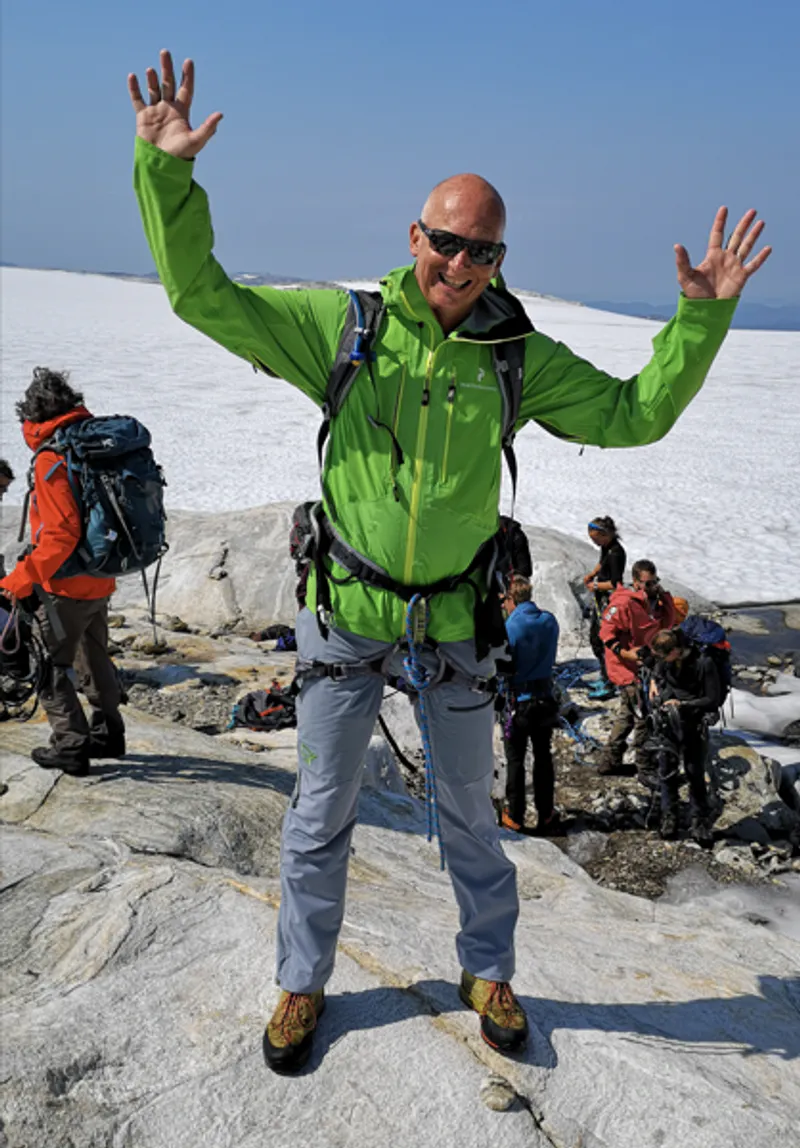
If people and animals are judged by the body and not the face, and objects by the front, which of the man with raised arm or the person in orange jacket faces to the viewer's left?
the person in orange jacket

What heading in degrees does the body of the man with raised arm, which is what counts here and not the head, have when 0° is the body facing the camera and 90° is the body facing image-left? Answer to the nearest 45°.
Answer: approximately 0°

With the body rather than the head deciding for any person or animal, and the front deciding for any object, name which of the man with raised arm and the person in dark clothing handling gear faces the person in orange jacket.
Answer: the person in dark clothing handling gear

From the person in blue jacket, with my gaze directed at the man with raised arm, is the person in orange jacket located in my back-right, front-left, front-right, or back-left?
front-right

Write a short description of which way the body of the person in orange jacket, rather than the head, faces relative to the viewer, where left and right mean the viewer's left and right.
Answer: facing to the left of the viewer

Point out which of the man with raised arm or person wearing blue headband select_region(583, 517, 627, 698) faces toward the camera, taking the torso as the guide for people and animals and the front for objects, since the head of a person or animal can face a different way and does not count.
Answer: the man with raised arm

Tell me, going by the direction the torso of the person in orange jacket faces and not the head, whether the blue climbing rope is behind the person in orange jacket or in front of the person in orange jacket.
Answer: behind
